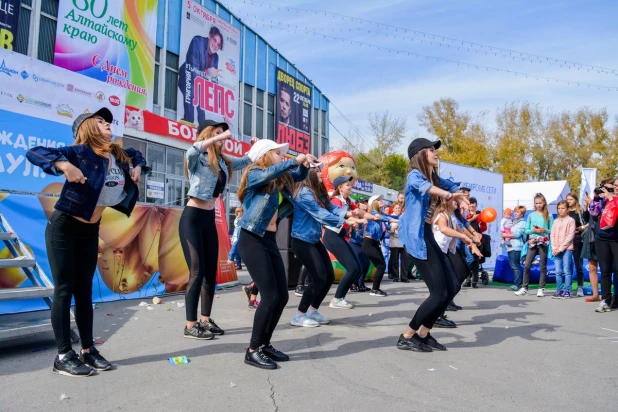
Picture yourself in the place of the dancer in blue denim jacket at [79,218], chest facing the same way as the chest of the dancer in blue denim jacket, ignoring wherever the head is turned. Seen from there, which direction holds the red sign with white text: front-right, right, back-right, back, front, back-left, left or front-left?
back-left

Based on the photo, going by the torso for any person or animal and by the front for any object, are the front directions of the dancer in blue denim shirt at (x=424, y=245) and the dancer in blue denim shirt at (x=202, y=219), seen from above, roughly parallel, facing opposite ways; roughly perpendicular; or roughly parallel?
roughly parallel

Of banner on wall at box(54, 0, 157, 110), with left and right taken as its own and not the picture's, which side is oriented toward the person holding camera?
front

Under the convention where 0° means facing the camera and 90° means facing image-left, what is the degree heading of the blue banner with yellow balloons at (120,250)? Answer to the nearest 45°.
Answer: approximately 315°

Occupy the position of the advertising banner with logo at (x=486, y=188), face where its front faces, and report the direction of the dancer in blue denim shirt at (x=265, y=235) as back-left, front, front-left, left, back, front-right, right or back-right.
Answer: front-right

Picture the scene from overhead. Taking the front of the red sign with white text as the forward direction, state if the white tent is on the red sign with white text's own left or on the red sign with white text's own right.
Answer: on the red sign with white text's own left

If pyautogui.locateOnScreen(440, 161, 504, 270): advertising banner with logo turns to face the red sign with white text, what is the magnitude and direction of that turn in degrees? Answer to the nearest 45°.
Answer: approximately 90° to its right

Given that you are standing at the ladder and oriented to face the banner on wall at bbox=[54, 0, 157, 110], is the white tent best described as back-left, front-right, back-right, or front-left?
front-right

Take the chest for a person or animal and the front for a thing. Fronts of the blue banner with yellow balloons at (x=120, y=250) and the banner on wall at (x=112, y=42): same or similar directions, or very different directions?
same or similar directions

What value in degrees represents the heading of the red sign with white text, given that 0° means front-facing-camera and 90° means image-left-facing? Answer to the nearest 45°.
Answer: approximately 315°
